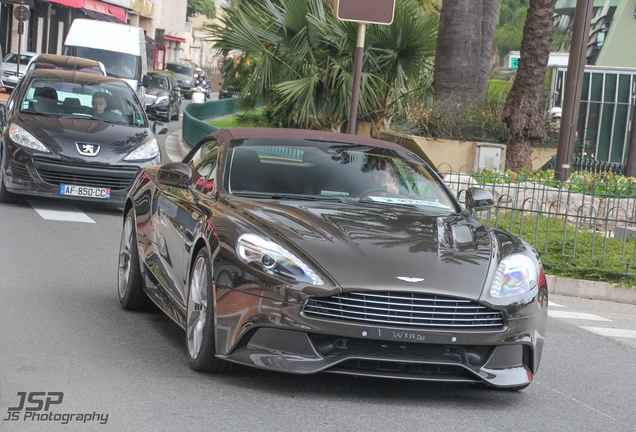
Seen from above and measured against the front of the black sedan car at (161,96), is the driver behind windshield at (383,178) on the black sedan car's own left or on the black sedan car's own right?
on the black sedan car's own left

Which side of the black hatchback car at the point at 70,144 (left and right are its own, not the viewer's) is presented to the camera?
front

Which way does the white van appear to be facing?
toward the camera

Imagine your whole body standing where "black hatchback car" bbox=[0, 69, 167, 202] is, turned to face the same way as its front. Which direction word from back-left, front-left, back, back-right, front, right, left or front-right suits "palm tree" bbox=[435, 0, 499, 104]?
back-left

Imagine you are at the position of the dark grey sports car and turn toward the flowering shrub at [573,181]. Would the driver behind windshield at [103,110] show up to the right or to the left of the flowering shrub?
left

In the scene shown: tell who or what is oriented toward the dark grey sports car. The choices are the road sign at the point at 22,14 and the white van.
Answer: the white van

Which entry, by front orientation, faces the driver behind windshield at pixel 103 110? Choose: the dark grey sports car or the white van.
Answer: the white van

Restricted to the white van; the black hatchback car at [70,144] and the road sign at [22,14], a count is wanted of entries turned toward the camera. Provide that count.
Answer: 2

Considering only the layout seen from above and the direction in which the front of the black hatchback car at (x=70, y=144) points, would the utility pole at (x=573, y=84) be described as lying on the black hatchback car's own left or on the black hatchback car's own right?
on the black hatchback car's own left

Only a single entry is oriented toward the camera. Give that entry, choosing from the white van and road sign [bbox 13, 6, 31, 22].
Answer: the white van

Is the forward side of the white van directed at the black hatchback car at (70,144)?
yes

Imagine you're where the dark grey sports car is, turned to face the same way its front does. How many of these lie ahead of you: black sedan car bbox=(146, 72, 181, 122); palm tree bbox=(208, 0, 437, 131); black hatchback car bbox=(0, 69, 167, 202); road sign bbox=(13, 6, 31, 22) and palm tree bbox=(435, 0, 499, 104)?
0

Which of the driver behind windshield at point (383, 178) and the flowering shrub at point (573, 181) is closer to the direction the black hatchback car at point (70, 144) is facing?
the driver behind windshield

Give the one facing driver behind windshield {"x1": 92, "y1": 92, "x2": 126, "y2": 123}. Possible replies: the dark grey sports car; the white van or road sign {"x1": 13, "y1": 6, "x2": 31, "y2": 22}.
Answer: the white van

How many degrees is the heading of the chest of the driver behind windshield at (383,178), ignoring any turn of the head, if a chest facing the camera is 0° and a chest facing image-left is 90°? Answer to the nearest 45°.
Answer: approximately 315°

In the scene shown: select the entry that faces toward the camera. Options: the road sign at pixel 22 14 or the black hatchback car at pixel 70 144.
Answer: the black hatchback car

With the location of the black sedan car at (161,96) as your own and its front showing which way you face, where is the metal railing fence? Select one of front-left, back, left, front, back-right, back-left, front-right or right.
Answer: front-left

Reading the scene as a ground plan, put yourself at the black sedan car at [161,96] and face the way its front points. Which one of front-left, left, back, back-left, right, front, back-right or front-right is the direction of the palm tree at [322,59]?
front-left

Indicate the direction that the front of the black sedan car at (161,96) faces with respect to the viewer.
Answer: facing the viewer and to the left of the viewer

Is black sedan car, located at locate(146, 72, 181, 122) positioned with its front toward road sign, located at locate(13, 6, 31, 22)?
no
